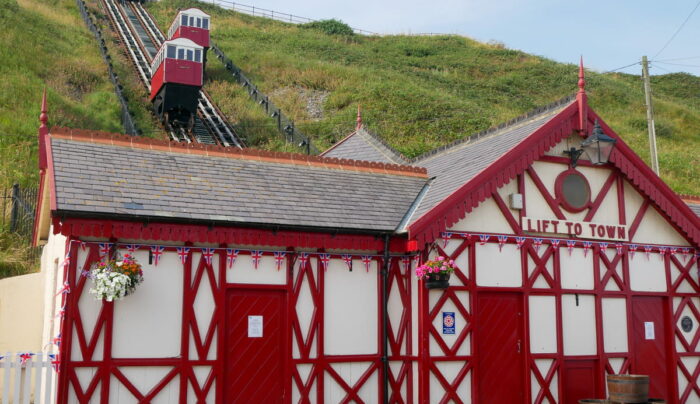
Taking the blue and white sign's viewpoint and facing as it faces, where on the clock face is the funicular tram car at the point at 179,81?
The funicular tram car is roughly at 5 o'clock from the blue and white sign.

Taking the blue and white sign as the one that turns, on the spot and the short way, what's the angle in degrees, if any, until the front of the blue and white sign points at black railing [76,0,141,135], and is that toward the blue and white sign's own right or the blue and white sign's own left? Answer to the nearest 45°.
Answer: approximately 135° to the blue and white sign's own right

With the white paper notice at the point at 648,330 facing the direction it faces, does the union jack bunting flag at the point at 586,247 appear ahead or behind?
ahead

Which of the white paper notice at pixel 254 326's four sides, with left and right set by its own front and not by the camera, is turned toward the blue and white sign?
left

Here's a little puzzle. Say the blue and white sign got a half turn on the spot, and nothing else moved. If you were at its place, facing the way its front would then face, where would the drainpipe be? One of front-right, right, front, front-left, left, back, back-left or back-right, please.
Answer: left

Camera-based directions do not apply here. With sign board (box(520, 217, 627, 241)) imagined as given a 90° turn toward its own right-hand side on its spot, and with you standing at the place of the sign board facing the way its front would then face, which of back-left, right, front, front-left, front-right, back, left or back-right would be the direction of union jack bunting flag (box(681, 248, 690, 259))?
back-right

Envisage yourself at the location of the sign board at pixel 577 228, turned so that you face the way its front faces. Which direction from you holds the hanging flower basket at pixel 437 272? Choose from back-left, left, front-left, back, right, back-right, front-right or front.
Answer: front-right

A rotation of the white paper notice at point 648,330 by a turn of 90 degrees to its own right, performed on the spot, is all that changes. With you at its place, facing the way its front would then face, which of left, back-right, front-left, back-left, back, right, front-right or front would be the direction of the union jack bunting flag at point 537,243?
front-left

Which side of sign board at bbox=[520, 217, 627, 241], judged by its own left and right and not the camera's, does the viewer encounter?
front

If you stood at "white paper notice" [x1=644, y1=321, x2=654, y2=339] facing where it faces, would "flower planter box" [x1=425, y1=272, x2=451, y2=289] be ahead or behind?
ahead

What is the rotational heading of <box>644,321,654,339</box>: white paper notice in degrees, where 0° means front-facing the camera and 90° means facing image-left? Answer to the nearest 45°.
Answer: approximately 0°

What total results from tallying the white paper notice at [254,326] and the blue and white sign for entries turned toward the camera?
2

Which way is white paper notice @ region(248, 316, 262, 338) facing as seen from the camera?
toward the camera

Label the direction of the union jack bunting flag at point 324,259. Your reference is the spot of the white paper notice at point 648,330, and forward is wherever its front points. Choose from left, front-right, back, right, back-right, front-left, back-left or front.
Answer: front-right

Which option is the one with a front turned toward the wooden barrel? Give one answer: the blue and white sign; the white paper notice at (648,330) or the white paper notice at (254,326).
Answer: the white paper notice at (648,330)
